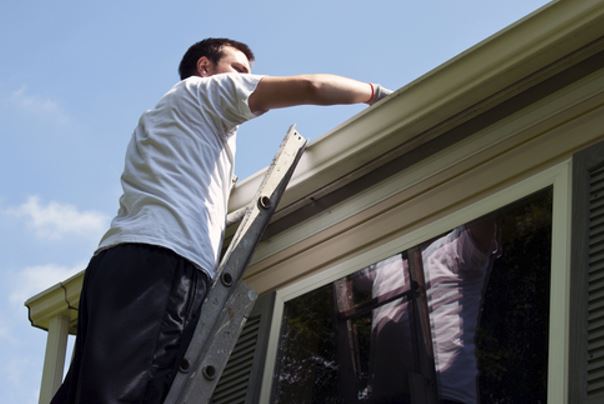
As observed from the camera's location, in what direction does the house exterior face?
facing the viewer and to the left of the viewer

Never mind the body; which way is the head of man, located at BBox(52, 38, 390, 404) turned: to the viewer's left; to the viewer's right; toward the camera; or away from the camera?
to the viewer's right

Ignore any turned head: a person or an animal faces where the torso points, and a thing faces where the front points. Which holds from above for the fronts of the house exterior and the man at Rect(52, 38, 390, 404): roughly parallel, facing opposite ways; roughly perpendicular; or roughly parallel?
roughly parallel, facing opposite ways

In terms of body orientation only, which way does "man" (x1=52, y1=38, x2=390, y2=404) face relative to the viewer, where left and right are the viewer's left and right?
facing away from the viewer and to the right of the viewer

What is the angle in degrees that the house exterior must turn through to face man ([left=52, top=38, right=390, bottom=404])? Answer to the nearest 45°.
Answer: approximately 45° to its right

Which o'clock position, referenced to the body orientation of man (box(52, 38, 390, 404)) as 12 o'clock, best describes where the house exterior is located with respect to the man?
The house exterior is roughly at 1 o'clock from the man.
